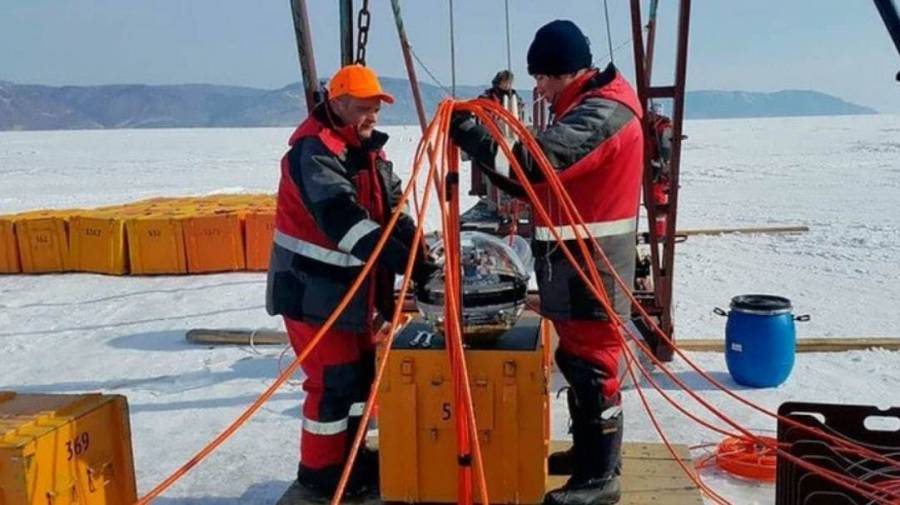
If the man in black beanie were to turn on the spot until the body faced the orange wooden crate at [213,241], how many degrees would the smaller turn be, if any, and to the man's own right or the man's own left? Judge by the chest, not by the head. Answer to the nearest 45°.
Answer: approximately 45° to the man's own right

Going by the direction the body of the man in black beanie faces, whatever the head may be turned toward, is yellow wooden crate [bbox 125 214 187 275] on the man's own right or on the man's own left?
on the man's own right

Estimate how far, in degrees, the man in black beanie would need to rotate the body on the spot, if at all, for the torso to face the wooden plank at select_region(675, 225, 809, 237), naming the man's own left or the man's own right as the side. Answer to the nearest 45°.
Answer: approximately 90° to the man's own right

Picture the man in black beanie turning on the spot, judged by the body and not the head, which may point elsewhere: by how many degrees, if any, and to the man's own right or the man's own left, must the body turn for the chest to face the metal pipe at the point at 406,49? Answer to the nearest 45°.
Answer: approximately 45° to the man's own right

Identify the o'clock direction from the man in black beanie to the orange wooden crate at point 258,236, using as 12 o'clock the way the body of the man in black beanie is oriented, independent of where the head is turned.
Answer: The orange wooden crate is roughly at 2 o'clock from the man in black beanie.

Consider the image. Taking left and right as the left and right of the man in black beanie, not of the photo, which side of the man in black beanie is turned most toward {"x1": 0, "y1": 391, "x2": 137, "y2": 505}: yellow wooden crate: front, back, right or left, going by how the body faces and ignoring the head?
front

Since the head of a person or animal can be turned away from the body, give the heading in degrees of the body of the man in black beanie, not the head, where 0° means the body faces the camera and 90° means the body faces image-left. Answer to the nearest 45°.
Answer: approximately 90°

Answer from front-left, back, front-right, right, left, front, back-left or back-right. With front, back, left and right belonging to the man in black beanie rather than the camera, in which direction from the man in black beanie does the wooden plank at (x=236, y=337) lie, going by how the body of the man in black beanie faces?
front-right

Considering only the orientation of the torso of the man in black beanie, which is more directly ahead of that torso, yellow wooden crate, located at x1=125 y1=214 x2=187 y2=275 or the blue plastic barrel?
the yellow wooden crate

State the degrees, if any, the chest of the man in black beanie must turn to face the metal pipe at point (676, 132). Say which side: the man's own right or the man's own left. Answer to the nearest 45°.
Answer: approximately 90° to the man's own right

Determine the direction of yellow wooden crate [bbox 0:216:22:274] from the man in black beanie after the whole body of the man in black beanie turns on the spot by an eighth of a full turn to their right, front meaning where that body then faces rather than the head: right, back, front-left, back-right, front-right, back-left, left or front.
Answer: front

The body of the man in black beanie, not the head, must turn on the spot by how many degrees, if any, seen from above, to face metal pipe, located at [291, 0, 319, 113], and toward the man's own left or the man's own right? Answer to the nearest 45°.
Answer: approximately 45° to the man's own right

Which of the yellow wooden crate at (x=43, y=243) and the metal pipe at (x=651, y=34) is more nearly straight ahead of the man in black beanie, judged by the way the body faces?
the yellow wooden crate

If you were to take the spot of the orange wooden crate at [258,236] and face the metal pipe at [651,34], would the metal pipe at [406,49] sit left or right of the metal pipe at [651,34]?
right
